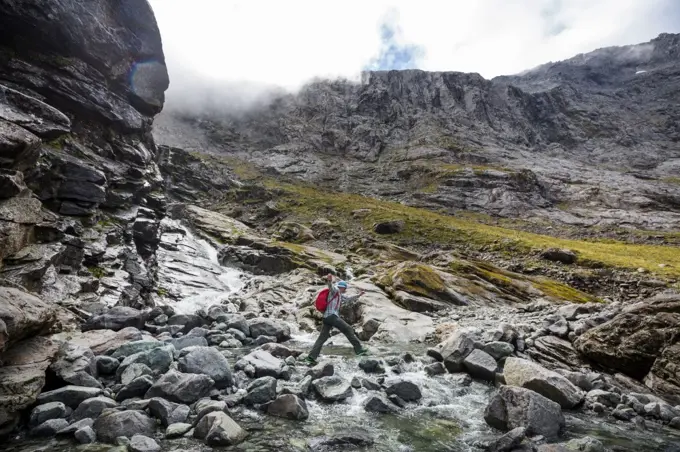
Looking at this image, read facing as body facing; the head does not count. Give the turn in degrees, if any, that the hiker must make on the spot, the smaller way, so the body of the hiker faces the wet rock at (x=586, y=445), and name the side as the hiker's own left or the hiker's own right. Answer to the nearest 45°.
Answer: approximately 45° to the hiker's own right

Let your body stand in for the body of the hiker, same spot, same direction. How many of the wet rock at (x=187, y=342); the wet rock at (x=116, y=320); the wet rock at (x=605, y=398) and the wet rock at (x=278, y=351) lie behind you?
3

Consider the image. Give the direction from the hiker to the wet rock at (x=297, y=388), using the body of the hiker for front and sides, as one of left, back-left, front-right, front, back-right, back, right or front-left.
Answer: right

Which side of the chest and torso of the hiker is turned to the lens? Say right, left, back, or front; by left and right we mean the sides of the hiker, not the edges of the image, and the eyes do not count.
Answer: right

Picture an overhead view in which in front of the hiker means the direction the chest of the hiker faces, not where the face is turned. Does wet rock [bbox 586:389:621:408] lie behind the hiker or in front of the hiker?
in front

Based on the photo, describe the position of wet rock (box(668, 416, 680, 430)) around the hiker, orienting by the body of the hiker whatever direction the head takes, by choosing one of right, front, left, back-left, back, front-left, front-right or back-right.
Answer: front-right

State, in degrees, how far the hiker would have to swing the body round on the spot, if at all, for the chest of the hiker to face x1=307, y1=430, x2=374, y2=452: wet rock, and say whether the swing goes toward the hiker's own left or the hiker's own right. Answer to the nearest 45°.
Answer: approximately 90° to the hiker's own right

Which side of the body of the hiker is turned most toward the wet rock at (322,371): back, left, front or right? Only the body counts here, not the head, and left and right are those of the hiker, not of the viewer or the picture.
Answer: right

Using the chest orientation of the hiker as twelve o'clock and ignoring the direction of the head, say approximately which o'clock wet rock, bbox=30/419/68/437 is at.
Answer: The wet rock is roughly at 4 o'clock from the hiker.

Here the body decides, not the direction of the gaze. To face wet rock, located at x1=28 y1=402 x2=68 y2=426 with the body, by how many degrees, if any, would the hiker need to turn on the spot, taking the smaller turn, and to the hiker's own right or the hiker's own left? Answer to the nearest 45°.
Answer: approximately 135° to the hiker's own right

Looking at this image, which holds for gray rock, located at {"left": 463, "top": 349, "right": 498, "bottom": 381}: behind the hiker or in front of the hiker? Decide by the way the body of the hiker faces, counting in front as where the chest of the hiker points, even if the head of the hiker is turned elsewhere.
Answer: in front

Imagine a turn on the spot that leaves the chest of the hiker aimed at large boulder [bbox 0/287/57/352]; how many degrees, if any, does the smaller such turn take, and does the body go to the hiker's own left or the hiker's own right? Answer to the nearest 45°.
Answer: approximately 135° to the hiker's own right

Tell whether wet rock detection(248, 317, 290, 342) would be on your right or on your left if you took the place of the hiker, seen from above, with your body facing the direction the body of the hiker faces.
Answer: on your left

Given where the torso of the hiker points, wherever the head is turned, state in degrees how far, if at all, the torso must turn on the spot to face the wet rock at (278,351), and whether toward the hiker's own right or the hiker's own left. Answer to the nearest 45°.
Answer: approximately 180°

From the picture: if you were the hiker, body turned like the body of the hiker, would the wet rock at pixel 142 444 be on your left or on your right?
on your right

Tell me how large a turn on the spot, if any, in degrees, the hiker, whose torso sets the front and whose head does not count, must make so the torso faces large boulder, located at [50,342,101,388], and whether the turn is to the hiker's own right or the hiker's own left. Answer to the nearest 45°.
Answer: approximately 135° to the hiker's own right

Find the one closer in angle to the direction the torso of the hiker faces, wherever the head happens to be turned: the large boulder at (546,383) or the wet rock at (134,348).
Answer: the large boulder
